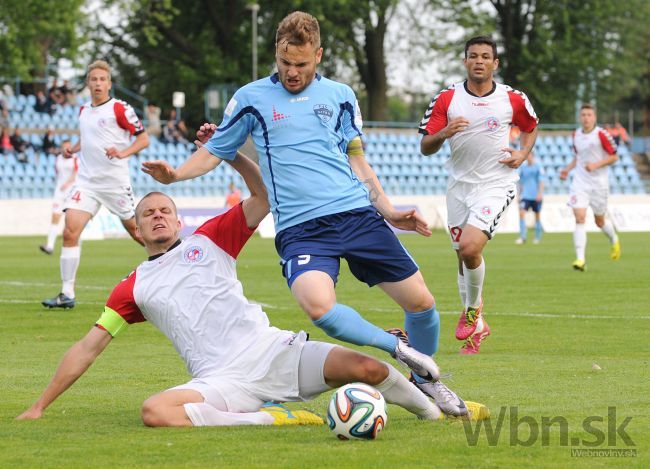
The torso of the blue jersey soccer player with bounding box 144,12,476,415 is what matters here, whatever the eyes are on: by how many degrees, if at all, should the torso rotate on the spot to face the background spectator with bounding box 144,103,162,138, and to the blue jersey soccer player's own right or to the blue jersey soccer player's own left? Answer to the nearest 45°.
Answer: approximately 180°

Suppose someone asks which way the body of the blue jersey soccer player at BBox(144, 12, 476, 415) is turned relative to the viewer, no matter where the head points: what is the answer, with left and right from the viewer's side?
facing the viewer

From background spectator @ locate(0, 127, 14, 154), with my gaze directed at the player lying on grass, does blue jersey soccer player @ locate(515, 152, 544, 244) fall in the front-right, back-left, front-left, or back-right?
front-left

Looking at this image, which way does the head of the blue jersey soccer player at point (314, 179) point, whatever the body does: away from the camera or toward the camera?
toward the camera

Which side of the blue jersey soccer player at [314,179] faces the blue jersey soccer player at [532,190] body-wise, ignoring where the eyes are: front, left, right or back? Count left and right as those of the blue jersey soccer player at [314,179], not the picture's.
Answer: back

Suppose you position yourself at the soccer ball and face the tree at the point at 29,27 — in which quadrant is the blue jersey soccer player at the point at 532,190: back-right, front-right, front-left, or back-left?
front-right

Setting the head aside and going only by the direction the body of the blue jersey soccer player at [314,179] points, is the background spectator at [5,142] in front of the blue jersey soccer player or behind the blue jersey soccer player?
behind

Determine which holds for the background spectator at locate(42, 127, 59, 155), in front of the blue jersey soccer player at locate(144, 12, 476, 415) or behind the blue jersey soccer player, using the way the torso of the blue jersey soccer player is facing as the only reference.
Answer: behind

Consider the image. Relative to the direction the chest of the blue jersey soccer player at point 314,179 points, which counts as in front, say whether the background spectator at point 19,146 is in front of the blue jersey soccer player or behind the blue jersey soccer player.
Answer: behind
